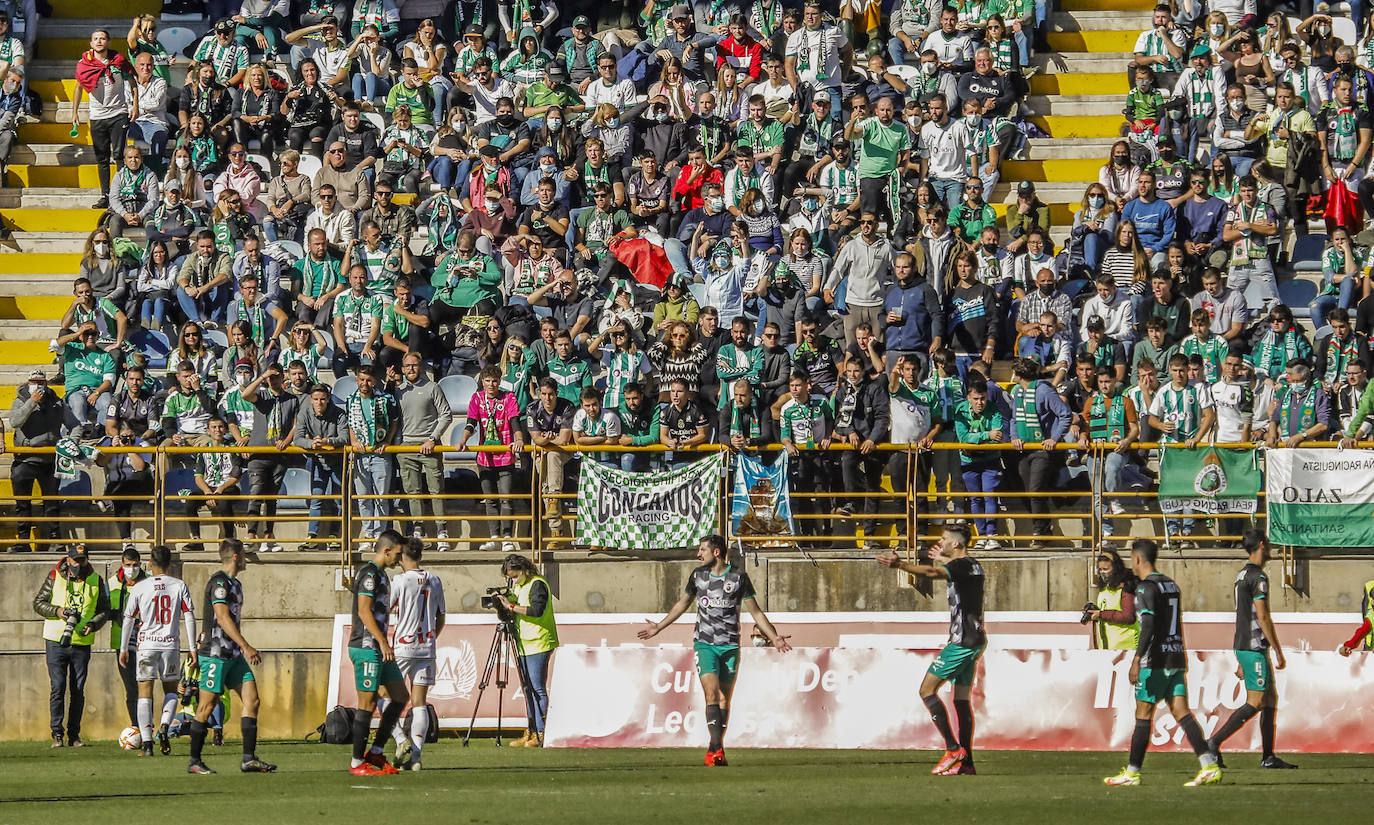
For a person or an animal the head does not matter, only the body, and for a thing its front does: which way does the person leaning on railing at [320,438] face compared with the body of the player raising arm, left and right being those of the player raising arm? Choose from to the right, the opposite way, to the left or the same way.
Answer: to the left

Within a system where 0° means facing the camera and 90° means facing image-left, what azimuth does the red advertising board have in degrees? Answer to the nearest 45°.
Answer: approximately 0°

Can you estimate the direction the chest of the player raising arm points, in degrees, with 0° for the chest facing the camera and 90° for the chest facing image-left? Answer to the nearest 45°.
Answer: approximately 90°

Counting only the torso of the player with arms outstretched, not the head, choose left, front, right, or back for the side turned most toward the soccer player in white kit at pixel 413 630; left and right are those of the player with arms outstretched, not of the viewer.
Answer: right

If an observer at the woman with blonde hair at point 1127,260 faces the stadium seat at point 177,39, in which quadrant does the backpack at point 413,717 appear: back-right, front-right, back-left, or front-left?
front-left

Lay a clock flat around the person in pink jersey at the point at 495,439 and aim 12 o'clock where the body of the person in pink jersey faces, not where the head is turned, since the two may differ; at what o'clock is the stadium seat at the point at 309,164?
The stadium seat is roughly at 5 o'clock from the person in pink jersey.

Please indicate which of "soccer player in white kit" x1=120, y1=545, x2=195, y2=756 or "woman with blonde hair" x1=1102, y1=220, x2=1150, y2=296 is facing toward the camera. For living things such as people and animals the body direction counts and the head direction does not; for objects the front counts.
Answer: the woman with blonde hair

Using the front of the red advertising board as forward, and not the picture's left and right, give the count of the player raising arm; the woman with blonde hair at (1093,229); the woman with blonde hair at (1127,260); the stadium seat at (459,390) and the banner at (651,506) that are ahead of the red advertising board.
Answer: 1

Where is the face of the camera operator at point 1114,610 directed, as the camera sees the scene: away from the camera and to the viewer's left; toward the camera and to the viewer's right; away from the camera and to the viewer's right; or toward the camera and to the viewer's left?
toward the camera and to the viewer's left

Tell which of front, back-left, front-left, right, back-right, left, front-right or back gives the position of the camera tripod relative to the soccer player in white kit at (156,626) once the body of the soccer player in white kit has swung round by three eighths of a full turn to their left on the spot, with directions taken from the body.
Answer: back-left

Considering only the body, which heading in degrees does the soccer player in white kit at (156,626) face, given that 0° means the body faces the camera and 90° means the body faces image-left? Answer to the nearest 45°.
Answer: approximately 180°

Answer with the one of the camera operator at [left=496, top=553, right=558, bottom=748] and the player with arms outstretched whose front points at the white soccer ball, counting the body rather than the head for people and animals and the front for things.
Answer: the camera operator

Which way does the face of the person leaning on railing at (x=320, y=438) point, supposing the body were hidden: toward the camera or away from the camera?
toward the camera

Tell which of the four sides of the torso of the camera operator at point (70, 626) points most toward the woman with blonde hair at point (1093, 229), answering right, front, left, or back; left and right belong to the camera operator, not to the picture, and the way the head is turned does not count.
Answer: left

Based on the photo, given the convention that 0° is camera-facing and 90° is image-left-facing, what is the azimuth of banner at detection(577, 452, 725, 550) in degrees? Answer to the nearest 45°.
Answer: approximately 0°

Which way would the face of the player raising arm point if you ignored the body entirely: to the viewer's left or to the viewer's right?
to the viewer's left

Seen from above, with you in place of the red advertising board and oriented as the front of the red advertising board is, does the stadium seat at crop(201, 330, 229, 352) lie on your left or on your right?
on your right

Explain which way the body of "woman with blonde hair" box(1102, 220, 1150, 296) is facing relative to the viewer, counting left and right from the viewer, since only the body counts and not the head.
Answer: facing the viewer

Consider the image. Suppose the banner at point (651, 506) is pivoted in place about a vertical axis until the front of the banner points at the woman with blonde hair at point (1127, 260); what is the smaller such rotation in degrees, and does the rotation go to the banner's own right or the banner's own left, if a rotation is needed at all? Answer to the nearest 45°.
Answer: approximately 90° to the banner's own left

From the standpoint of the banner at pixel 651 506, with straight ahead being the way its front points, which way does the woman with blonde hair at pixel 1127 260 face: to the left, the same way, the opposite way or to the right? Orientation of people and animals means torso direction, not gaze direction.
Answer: the same way

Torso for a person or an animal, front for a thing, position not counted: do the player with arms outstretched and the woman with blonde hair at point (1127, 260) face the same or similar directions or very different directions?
same or similar directions

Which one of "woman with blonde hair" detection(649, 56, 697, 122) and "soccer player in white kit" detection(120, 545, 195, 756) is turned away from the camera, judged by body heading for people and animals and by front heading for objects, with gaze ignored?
the soccer player in white kit

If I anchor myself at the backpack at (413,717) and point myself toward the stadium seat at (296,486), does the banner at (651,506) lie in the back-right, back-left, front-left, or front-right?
front-right
